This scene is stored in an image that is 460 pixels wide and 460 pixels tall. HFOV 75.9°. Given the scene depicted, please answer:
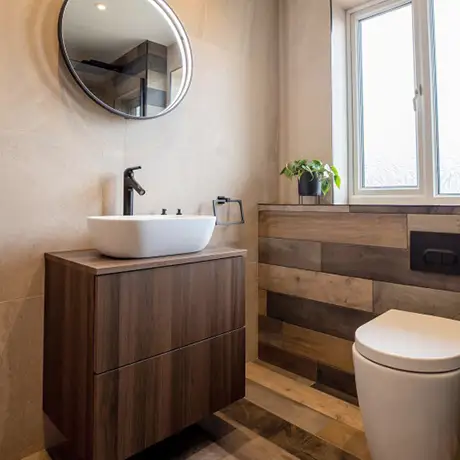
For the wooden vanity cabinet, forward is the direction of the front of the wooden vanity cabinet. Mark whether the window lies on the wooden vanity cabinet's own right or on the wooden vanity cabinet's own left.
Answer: on the wooden vanity cabinet's own left

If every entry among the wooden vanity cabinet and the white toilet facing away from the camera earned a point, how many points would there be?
0

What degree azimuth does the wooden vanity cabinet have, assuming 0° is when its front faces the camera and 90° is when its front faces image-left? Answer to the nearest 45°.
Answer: approximately 315°

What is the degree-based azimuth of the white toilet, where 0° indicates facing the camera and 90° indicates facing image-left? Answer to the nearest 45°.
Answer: approximately 45°

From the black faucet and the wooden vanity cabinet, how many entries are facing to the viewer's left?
0

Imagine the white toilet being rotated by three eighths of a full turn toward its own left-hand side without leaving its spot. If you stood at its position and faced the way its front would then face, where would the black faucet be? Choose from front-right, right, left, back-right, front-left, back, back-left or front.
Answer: back
